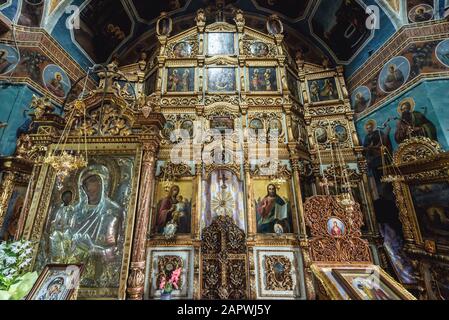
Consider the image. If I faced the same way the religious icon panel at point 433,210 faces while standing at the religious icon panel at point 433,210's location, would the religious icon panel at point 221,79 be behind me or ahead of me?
ahead

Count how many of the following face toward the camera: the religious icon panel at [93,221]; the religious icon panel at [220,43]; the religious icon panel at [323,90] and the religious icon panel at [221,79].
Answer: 4

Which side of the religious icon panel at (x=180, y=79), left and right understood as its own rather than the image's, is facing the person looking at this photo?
front

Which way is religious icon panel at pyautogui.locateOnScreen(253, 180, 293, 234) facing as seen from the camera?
toward the camera

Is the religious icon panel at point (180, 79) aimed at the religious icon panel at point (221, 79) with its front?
no

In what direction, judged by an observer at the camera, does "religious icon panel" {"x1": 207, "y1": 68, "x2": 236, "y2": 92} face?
facing the viewer

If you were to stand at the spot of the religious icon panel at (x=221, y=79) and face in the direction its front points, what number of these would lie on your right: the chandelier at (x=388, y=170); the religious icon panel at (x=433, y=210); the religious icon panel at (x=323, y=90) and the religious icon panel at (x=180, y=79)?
1

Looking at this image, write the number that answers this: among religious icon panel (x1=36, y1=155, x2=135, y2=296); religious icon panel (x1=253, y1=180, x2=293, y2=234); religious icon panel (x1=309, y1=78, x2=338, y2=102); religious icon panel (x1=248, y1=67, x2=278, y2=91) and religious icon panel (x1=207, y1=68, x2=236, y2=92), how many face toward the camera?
5

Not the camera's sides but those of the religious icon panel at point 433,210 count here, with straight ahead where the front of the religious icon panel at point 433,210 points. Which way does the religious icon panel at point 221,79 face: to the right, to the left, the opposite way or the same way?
to the left

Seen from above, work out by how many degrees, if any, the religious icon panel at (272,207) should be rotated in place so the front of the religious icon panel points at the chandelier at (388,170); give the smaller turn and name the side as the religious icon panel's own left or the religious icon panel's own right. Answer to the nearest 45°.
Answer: approximately 90° to the religious icon panel's own left

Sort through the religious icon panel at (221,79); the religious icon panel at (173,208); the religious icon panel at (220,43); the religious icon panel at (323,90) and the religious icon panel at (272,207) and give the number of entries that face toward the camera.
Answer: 5
